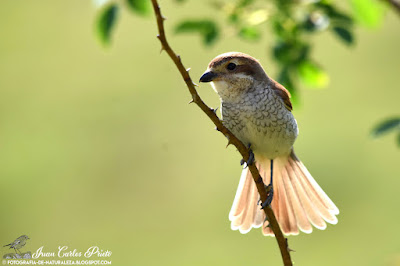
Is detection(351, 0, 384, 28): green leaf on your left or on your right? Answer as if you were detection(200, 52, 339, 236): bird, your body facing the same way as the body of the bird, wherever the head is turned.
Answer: on your left

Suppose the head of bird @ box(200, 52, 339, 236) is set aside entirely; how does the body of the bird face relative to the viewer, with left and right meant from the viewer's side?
facing the viewer and to the left of the viewer

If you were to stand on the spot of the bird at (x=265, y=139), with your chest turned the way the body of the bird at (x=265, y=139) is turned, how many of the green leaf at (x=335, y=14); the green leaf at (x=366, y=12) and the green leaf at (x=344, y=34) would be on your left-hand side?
3

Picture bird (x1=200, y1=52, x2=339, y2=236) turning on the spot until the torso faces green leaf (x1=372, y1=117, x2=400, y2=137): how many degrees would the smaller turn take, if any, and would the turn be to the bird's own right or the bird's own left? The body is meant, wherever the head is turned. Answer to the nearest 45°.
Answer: approximately 90° to the bird's own left

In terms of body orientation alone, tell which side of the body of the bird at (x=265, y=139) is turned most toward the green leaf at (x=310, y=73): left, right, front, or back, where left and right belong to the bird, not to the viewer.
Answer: back
